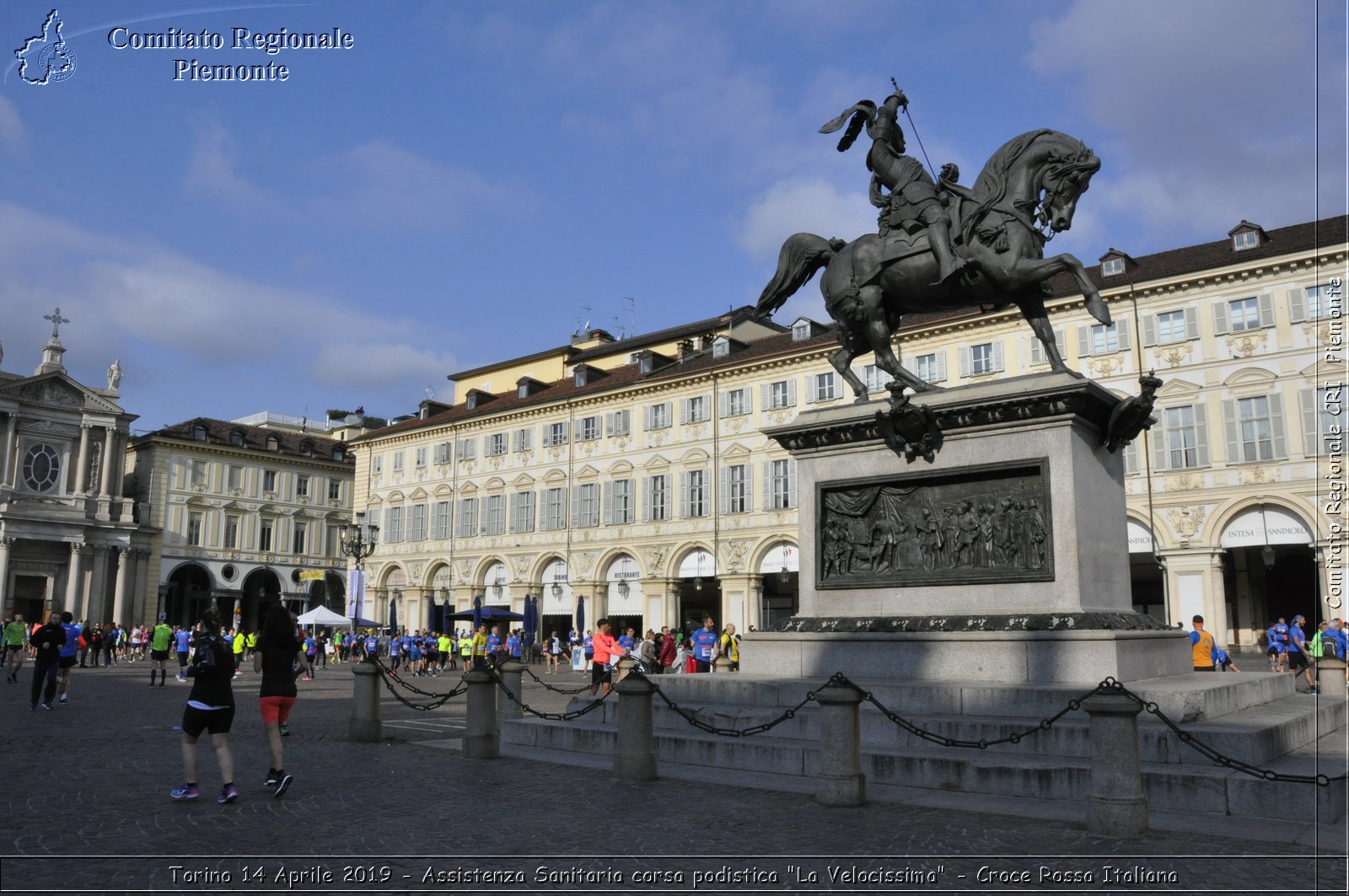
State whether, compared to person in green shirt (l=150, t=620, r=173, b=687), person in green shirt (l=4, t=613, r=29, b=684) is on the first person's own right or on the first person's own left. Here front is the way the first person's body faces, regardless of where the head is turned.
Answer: on the first person's own left

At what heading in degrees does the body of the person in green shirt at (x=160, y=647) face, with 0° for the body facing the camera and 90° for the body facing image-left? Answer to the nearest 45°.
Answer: approximately 180°

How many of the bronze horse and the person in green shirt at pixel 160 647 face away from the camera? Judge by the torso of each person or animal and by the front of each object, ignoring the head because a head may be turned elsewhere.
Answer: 1

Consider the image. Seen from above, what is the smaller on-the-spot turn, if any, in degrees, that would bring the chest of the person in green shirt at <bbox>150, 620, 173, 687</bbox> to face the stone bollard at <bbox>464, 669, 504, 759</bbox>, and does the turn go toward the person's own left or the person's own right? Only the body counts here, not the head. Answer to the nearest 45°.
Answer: approximately 180°

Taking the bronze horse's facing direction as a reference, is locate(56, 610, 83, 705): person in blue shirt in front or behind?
behind

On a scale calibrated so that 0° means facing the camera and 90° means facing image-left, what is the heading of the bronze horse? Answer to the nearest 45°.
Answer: approximately 270°

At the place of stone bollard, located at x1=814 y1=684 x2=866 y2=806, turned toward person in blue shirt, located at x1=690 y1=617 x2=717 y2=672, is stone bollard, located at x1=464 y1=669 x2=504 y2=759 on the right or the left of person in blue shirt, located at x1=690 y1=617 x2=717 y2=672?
left

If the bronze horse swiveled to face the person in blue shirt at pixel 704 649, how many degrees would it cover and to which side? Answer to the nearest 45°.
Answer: approximately 135° to its left

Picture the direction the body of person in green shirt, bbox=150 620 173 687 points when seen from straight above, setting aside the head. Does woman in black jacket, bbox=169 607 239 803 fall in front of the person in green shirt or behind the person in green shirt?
behind

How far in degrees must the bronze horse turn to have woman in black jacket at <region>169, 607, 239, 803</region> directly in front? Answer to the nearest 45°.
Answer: approximately 135° to its right
